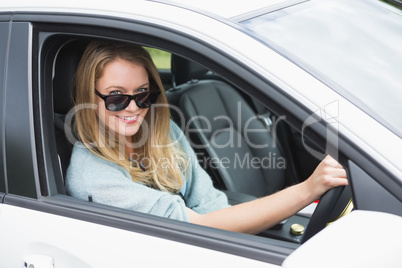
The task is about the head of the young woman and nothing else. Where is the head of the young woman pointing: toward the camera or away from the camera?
toward the camera

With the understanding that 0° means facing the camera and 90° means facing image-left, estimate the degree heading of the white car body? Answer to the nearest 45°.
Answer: approximately 315°

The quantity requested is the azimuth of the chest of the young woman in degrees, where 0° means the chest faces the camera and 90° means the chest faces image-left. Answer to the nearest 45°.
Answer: approximately 315°
